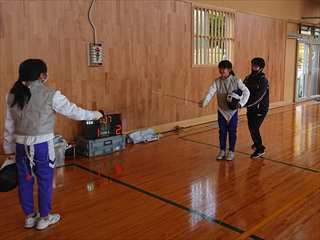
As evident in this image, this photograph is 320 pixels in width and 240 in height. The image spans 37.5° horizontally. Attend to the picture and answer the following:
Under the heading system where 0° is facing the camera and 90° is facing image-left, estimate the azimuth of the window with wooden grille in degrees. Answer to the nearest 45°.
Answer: approximately 315°

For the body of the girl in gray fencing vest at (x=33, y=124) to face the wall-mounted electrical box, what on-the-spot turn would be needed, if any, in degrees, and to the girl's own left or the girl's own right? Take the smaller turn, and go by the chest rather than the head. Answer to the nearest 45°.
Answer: approximately 45° to the girl's own left

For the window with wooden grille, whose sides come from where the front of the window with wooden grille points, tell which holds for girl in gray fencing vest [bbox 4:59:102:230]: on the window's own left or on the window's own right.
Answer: on the window's own right

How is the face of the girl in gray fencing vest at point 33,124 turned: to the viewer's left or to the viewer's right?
to the viewer's right

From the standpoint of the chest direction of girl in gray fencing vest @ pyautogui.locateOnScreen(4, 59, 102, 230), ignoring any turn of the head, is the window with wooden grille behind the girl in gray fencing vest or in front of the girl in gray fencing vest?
in front

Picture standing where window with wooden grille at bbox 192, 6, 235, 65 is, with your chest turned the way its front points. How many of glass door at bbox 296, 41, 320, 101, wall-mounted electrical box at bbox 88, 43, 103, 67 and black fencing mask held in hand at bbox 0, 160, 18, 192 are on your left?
1

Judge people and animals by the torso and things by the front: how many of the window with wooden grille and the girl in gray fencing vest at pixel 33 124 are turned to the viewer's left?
0

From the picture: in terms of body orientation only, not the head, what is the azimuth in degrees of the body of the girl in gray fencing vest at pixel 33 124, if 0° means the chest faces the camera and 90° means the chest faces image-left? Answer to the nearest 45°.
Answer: approximately 225°

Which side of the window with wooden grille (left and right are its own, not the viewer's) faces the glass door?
left

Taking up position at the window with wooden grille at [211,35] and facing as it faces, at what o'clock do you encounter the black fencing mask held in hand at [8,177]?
The black fencing mask held in hand is roughly at 2 o'clock from the window with wooden grille.

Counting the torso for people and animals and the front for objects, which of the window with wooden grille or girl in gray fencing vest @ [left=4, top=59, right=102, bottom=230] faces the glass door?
the girl in gray fencing vest
